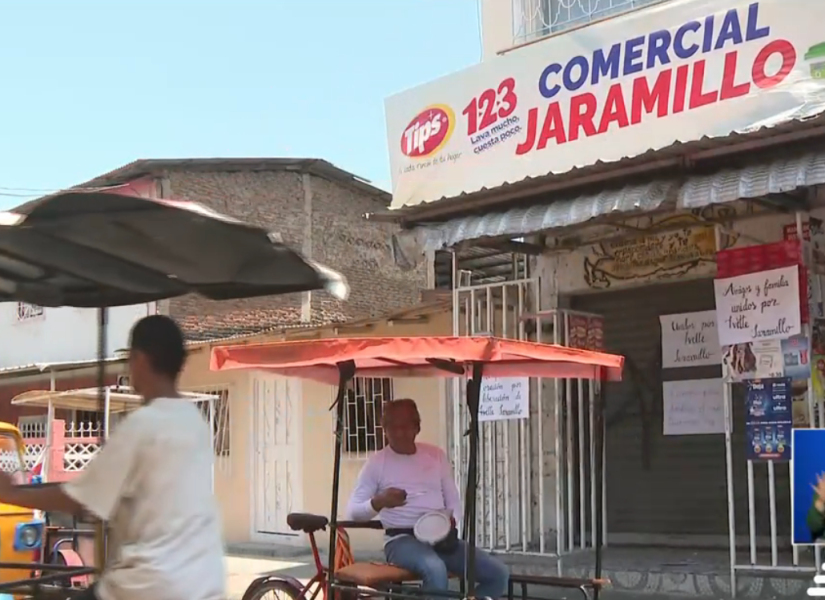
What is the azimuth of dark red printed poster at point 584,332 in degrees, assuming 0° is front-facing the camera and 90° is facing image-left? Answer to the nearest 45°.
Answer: approximately 45°

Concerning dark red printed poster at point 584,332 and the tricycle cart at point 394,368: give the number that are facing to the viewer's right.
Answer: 1

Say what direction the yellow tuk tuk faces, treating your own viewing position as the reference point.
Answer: facing the viewer and to the right of the viewer

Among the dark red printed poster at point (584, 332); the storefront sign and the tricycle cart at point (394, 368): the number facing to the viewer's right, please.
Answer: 1

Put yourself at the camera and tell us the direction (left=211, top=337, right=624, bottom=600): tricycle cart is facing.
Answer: facing to the right of the viewer

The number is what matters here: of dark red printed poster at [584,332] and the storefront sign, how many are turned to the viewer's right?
0
